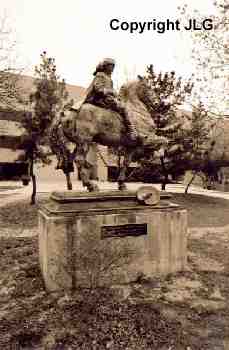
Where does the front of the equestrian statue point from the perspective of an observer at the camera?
facing to the right of the viewer

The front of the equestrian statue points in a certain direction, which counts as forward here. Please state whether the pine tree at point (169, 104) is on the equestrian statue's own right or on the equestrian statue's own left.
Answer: on the equestrian statue's own left

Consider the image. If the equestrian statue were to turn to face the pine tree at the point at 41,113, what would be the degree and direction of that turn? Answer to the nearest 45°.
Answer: approximately 90° to its left
